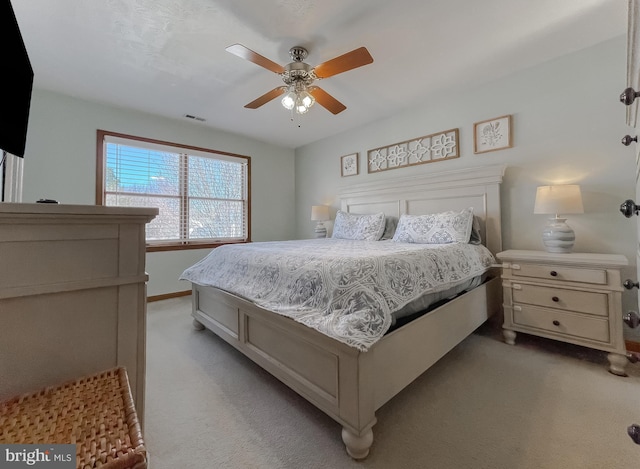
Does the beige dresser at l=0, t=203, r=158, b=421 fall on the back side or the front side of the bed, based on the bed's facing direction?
on the front side

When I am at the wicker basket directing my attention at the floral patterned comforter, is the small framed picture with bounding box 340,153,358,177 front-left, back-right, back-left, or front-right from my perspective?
front-left

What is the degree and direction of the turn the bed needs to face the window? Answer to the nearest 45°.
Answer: approximately 90° to its right

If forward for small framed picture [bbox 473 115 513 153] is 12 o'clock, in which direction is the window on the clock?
The window is roughly at 1 o'clock from the small framed picture.

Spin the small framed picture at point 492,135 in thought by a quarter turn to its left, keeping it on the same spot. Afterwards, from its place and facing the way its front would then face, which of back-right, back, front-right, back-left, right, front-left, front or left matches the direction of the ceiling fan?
right

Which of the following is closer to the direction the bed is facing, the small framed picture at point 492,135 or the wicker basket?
the wicker basket

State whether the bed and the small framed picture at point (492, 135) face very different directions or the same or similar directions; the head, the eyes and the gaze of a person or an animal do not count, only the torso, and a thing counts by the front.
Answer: same or similar directions

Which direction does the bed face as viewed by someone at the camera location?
facing the viewer and to the left of the viewer

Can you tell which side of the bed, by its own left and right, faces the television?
front

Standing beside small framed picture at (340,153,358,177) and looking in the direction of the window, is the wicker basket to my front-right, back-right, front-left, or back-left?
front-left

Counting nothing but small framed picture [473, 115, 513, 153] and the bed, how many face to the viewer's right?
0

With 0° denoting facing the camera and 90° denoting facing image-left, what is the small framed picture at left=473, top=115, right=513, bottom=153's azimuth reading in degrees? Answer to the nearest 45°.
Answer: approximately 45°

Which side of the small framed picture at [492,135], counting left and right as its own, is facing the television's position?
front
